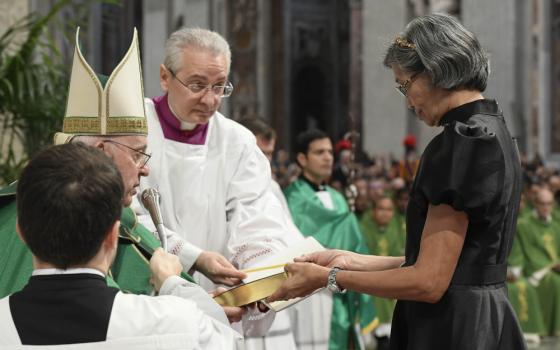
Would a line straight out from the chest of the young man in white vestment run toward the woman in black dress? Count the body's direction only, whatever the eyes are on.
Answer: no

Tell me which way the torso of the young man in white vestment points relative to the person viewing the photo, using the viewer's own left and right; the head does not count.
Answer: facing away from the viewer

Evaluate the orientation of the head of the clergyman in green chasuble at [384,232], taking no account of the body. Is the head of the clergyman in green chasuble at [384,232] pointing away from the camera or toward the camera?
toward the camera

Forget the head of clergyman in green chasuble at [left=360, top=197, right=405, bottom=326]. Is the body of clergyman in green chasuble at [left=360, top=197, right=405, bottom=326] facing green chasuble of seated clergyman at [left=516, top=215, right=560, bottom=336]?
no

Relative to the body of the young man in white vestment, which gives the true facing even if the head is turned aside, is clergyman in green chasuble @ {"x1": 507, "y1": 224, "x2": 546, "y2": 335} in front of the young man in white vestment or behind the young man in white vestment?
in front

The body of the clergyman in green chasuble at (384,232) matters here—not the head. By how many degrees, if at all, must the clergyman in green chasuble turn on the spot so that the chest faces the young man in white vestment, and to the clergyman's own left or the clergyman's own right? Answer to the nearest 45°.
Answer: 0° — they already face them

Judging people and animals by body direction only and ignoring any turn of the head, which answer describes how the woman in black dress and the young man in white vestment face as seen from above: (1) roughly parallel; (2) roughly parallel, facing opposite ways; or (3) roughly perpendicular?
roughly perpendicular

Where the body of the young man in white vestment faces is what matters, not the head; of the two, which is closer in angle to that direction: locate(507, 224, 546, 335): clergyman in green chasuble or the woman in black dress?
the clergyman in green chasuble

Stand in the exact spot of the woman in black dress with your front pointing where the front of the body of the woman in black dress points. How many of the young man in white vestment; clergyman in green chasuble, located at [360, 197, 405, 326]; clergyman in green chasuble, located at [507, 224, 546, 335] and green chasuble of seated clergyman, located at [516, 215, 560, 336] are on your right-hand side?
3

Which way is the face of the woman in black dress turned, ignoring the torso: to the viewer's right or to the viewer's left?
to the viewer's left

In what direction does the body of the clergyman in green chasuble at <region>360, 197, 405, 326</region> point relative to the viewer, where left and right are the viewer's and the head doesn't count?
facing the viewer

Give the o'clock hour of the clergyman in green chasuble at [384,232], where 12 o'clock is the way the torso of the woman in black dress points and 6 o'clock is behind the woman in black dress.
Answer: The clergyman in green chasuble is roughly at 3 o'clock from the woman in black dress.

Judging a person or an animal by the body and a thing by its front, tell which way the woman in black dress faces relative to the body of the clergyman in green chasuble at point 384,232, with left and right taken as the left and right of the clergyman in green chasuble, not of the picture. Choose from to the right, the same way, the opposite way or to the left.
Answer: to the right

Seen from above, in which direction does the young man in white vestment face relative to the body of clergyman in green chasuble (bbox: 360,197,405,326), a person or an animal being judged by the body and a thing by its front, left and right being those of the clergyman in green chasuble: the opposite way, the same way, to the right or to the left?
the opposite way

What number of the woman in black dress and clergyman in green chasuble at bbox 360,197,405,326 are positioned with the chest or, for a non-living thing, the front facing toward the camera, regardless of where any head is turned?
1

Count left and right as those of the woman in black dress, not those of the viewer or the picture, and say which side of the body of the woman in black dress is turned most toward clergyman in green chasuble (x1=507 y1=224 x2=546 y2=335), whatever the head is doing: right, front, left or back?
right

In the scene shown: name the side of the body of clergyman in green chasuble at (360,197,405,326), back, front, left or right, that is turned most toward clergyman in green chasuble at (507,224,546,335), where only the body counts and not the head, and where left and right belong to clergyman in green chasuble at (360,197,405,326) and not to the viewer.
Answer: left

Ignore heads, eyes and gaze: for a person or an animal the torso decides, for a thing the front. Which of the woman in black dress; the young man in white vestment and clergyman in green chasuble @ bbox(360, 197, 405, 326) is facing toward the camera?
the clergyman in green chasuble

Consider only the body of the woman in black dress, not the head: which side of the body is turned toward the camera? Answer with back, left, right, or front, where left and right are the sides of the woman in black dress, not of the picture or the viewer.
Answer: left
